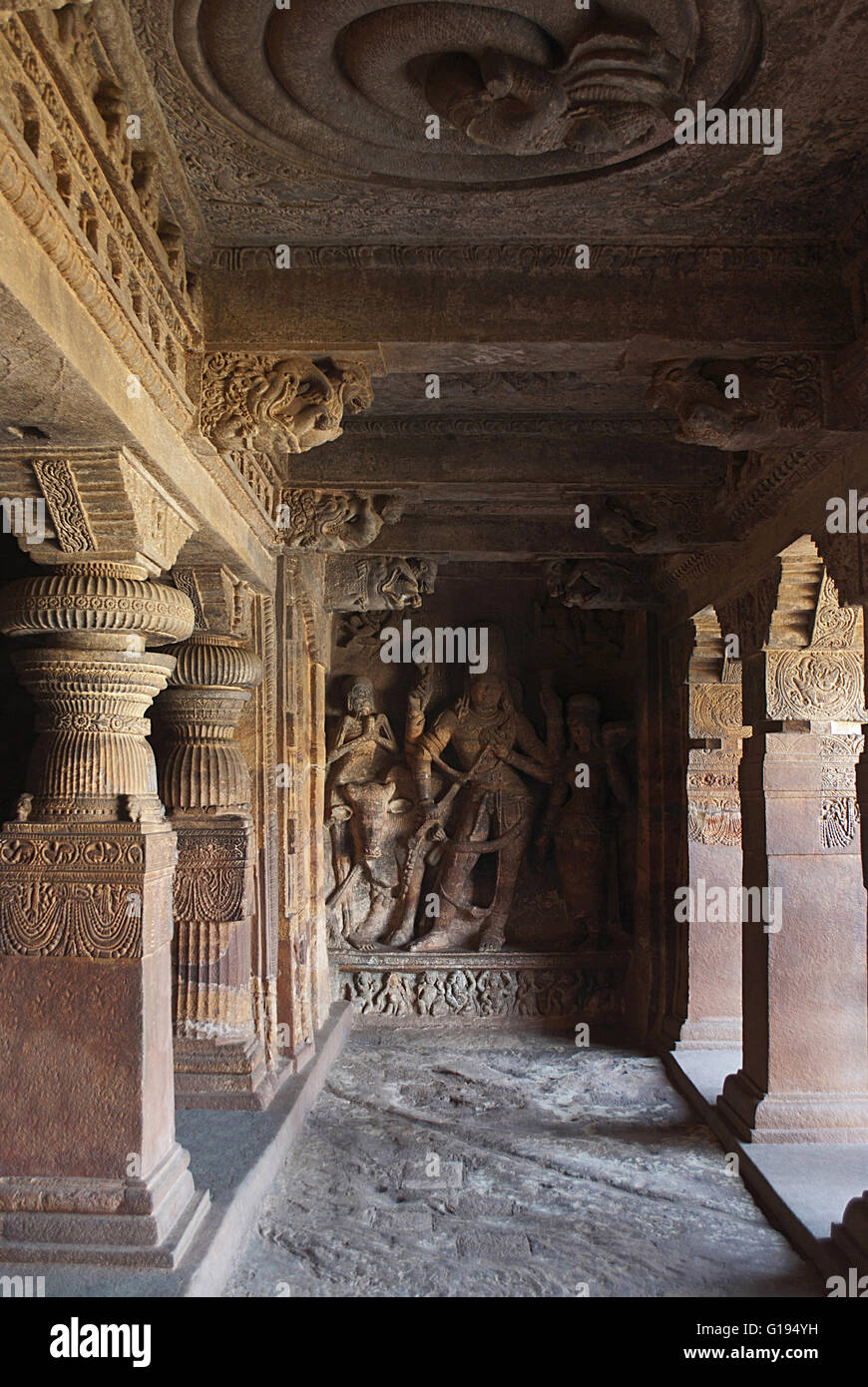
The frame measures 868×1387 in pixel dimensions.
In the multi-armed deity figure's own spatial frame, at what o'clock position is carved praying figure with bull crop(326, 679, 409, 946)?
The carved praying figure with bull is roughly at 3 o'clock from the multi-armed deity figure.

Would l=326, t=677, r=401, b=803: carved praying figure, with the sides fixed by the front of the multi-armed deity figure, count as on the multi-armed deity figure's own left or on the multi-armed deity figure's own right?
on the multi-armed deity figure's own right

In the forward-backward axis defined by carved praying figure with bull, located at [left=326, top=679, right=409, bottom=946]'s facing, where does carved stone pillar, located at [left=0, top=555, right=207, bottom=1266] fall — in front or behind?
in front

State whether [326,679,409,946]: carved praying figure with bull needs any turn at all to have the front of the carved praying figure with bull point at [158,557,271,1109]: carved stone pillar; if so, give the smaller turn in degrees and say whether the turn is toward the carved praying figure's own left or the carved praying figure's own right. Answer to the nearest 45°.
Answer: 0° — it already faces it

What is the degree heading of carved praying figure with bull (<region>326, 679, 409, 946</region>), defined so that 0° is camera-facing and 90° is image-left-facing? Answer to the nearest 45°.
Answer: approximately 0°

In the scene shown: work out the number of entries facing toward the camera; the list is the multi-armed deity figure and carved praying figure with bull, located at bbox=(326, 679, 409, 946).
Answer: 2
